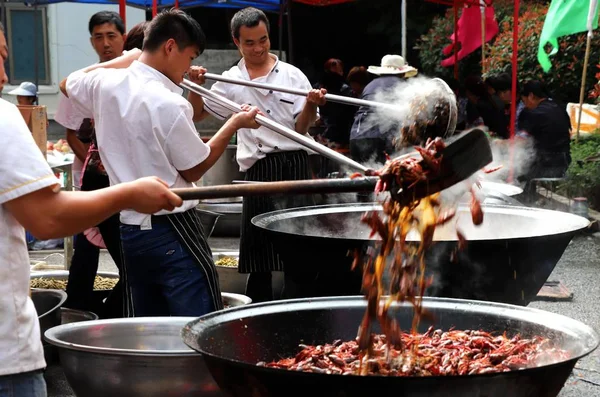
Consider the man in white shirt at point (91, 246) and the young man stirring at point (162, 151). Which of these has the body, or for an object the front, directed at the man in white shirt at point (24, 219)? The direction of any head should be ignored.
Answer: the man in white shirt at point (91, 246)

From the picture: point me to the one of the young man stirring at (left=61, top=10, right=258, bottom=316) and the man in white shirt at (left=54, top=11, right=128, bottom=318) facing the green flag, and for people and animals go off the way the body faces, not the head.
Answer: the young man stirring

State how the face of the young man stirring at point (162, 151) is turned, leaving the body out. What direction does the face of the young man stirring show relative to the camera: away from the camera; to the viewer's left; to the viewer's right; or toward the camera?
to the viewer's right

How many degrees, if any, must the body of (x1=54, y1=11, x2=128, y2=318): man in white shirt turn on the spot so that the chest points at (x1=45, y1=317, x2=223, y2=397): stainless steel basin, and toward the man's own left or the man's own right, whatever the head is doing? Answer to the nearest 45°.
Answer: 0° — they already face it

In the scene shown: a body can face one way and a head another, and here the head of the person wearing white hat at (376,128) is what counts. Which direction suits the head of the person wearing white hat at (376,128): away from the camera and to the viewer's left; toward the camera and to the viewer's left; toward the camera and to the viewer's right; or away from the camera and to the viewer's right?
away from the camera and to the viewer's right
